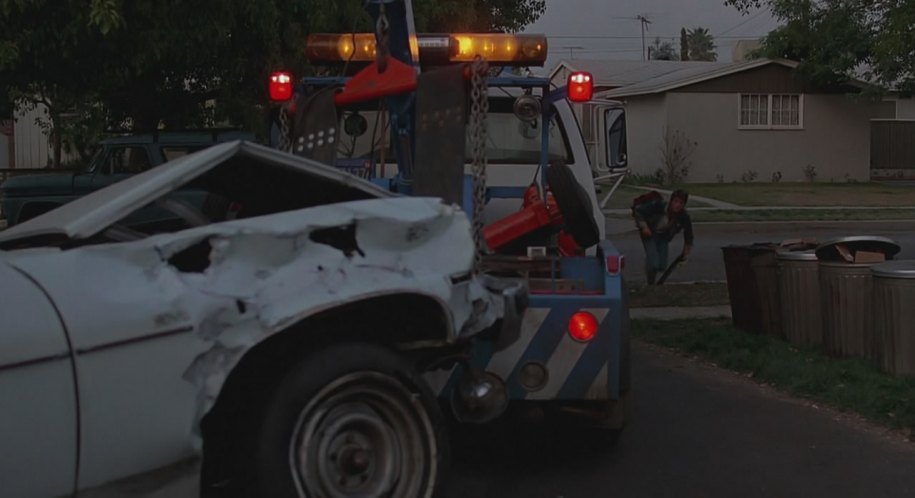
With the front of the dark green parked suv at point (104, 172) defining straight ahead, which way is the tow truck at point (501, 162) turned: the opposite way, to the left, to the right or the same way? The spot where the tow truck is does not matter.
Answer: to the right

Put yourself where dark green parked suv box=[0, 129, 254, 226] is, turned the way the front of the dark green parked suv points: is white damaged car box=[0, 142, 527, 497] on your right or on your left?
on your left

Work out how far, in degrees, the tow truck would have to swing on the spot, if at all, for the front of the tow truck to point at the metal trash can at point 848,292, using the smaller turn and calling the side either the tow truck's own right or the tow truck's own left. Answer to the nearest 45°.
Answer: approximately 45° to the tow truck's own right

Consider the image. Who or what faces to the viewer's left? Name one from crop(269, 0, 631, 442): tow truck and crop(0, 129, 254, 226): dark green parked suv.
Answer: the dark green parked suv

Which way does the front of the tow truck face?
away from the camera

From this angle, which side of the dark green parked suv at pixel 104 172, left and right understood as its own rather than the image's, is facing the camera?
left

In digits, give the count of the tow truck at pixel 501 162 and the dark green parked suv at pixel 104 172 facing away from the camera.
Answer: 1

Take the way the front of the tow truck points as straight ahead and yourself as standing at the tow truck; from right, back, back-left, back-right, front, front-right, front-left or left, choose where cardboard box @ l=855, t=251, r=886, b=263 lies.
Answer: front-right
